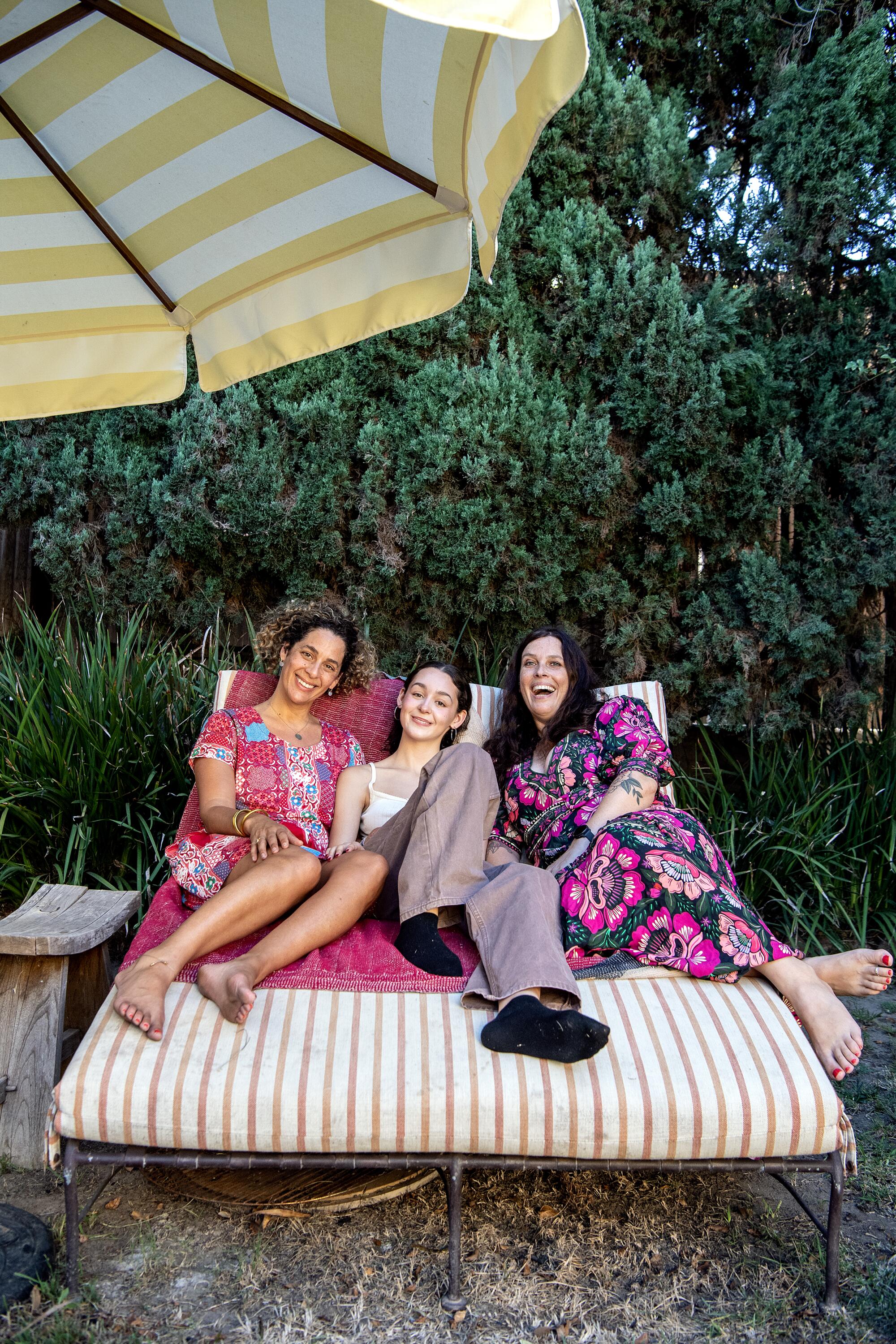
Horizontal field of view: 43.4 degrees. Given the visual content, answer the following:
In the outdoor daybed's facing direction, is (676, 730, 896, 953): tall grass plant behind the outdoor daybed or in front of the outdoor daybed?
behind

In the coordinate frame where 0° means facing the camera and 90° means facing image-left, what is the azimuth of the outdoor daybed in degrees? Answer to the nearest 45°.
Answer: approximately 0°

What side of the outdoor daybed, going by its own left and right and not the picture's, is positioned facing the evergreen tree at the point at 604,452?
back

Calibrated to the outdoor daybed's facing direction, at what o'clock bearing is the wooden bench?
The wooden bench is roughly at 4 o'clock from the outdoor daybed.
